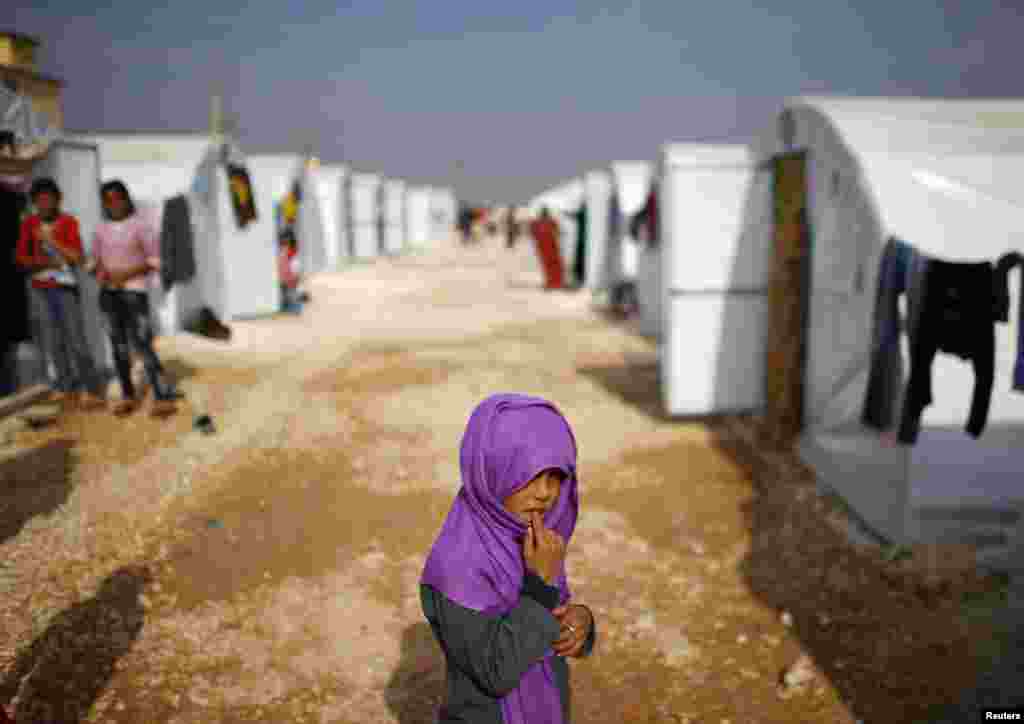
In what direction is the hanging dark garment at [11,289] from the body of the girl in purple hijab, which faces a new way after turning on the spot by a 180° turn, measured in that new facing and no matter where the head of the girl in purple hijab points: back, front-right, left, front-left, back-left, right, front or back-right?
front

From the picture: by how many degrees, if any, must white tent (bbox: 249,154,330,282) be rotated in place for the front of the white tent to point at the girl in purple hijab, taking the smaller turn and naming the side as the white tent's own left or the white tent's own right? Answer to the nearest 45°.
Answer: approximately 45° to the white tent's own right

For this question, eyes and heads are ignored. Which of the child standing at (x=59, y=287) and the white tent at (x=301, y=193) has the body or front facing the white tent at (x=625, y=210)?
the white tent at (x=301, y=193)

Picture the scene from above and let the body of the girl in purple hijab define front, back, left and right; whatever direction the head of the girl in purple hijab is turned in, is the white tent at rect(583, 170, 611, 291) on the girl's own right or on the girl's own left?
on the girl's own left

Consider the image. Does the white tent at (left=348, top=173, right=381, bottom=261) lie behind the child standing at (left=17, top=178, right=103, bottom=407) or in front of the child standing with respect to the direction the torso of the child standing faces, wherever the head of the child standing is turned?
behind

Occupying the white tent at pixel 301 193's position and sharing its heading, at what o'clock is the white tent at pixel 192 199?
the white tent at pixel 192 199 is roughly at 2 o'clock from the white tent at pixel 301 193.

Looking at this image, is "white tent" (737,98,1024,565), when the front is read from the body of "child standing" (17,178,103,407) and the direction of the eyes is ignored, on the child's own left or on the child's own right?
on the child's own left

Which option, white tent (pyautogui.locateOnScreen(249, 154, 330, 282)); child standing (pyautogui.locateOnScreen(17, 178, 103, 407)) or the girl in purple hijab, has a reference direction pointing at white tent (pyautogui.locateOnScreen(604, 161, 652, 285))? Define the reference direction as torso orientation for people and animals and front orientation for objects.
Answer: white tent (pyautogui.locateOnScreen(249, 154, 330, 282))

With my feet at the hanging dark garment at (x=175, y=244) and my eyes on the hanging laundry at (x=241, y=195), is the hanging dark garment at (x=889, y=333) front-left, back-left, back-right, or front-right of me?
back-right
